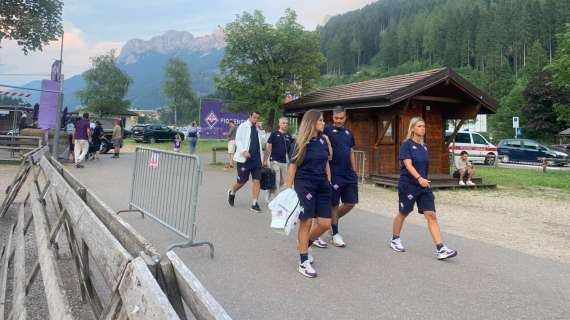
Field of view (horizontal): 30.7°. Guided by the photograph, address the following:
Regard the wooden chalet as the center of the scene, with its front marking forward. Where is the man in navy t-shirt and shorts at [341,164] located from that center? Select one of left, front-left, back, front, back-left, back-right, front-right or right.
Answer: front-right

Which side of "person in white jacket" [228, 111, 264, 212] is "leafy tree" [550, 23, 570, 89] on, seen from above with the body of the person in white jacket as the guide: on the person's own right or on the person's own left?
on the person's own left

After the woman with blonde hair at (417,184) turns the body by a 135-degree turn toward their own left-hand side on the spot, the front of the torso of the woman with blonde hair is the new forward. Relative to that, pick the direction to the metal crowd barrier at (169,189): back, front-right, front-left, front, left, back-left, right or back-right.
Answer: left

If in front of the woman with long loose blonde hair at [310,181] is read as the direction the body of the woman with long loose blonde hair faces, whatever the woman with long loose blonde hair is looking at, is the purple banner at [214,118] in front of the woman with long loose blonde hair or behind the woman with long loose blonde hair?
behind

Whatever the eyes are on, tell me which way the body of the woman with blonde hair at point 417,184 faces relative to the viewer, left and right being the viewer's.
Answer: facing the viewer and to the right of the viewer

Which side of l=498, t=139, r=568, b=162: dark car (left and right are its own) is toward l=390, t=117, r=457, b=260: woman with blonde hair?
right

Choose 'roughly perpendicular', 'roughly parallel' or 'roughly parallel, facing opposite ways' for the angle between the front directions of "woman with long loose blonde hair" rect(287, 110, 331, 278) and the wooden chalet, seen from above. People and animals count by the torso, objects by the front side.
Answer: roughly parallel
